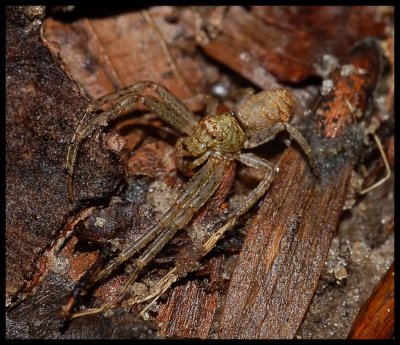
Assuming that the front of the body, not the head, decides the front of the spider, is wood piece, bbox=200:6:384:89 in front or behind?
behind

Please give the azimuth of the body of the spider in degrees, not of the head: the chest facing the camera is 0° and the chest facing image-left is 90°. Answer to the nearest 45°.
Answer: approximately 45°
